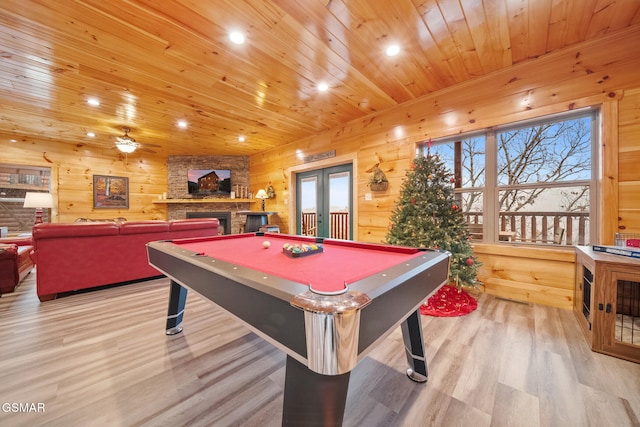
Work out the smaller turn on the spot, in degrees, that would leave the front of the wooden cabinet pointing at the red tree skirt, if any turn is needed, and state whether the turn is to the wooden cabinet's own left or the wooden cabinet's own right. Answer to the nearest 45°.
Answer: approximately 45° to the wooden cabinet's own right

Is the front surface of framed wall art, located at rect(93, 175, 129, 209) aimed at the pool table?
yes

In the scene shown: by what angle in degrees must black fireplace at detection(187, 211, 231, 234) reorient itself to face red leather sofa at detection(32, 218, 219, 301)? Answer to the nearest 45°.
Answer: approximately 45° to its right

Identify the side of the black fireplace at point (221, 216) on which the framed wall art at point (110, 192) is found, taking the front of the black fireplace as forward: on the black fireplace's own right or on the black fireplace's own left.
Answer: on the black fireplace's own right

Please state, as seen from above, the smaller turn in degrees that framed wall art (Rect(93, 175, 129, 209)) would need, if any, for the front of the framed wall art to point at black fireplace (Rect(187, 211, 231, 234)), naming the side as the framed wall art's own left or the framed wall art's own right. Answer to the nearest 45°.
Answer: approximately 45° to the framed wall art's own left

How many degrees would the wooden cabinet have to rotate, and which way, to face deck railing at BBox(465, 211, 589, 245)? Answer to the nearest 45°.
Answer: approximately 135° to its right

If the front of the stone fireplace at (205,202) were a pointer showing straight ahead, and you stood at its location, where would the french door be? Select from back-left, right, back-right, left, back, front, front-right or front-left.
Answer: front-left

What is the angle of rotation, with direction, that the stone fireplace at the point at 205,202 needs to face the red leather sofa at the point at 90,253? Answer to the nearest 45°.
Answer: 0° — it already faces it

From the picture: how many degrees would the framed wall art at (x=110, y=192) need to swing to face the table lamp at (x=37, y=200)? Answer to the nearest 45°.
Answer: approximately 45° to its right

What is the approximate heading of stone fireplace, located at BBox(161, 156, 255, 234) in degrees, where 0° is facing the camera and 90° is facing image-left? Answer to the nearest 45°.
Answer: approximately 0°

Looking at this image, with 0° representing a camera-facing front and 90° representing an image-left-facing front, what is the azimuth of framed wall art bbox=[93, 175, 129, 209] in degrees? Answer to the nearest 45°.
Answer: approximately 0°

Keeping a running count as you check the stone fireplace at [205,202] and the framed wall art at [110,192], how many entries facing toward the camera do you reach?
2

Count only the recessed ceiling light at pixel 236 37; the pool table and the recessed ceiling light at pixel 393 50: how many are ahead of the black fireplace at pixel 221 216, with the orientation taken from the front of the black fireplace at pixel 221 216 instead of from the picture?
3
